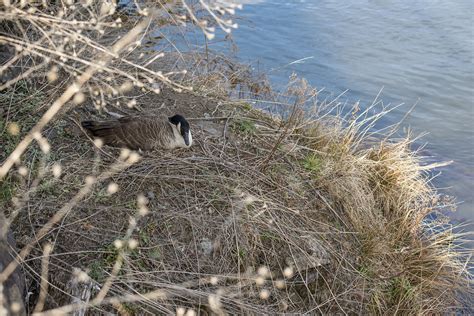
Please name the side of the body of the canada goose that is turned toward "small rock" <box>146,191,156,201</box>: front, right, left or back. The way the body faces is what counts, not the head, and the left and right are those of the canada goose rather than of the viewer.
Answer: right

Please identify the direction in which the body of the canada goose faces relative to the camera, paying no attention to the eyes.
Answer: to the viewer's right

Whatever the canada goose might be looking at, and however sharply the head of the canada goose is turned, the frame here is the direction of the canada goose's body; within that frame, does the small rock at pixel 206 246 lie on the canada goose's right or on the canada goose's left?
on the canada goose's right

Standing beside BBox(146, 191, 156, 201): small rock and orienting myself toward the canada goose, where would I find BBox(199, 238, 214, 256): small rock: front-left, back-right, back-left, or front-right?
back-right
